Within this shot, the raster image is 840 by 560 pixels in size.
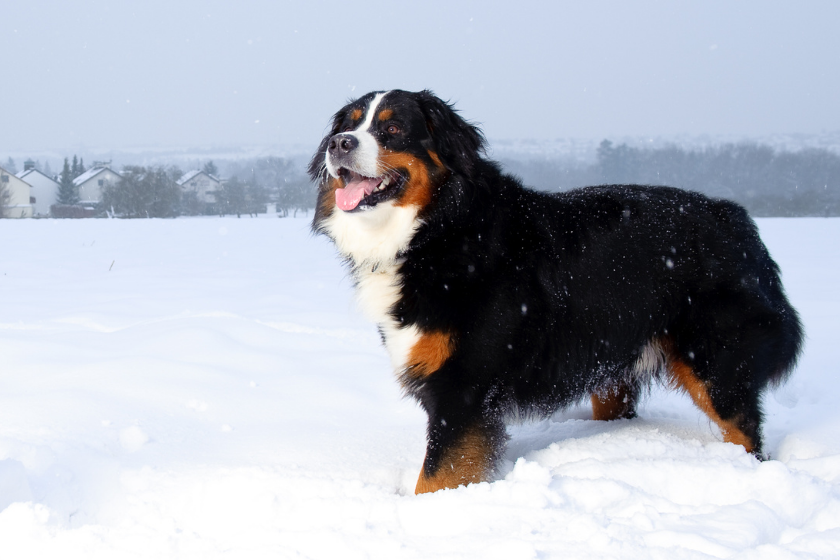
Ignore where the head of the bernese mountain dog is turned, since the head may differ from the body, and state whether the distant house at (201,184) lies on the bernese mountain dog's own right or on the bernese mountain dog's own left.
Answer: on the bernese mountain dog's own right

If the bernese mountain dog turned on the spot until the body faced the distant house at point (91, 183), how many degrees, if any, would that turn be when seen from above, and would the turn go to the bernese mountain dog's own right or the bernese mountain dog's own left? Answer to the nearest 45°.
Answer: approximately 90° to the bernese mountain dog's own right

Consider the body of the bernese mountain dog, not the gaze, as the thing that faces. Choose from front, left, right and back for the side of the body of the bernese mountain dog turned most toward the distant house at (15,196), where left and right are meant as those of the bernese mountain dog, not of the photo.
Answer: right
